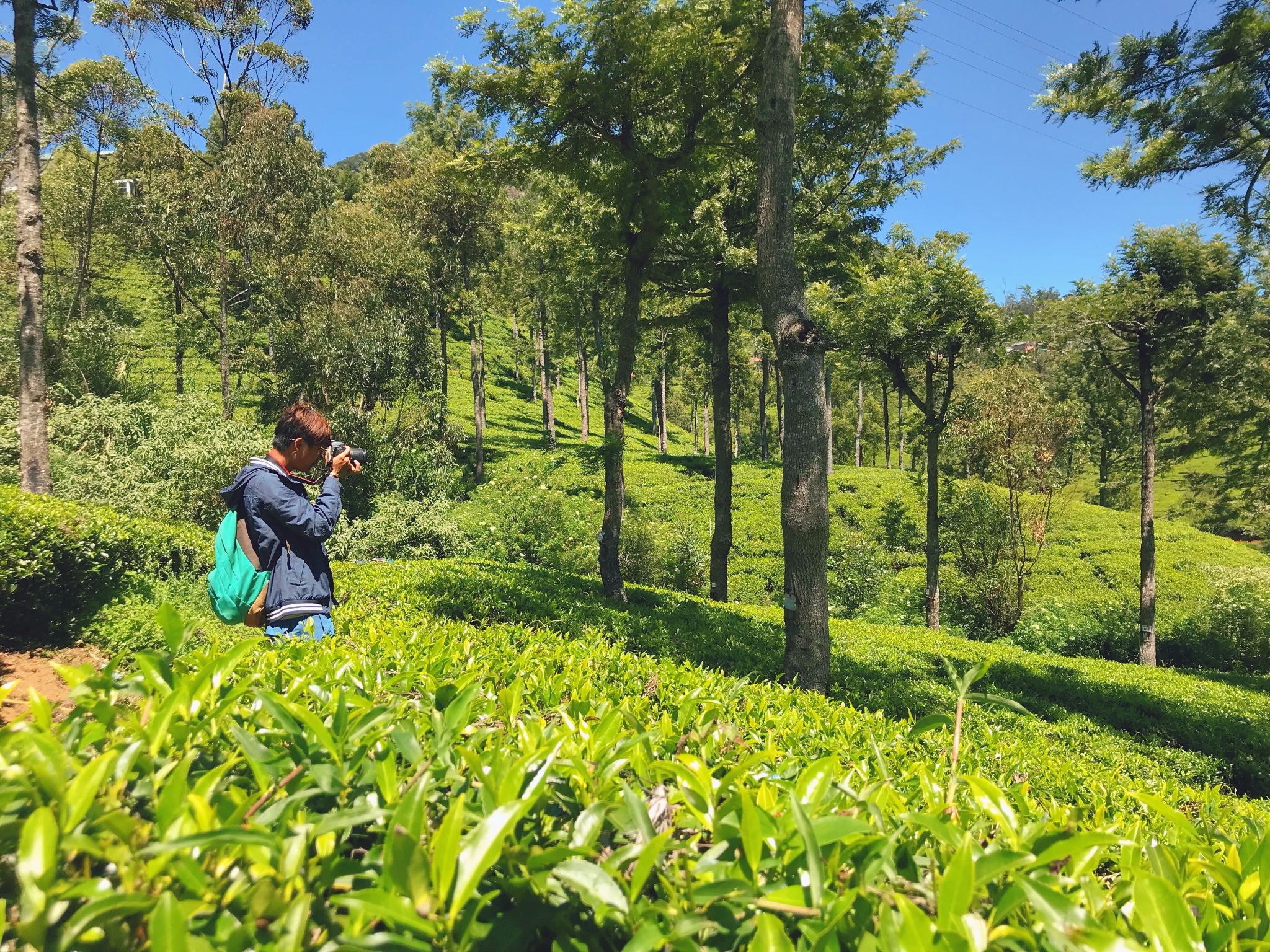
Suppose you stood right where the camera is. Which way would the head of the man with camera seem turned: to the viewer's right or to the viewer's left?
to the viewer's right

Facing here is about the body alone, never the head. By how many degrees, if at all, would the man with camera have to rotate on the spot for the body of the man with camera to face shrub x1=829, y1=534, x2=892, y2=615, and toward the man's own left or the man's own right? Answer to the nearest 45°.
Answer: approximately 45° to the man's own left

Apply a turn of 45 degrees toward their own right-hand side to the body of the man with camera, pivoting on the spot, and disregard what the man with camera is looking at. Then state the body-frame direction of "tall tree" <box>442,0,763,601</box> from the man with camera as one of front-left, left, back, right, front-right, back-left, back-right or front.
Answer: left

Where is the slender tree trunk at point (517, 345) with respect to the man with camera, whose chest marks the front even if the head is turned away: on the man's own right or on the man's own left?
on the man's own left

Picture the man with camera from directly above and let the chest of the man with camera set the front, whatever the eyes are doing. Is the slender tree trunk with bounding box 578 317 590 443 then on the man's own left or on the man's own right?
on the man's own left

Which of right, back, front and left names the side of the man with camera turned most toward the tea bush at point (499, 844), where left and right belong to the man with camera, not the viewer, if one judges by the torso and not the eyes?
right

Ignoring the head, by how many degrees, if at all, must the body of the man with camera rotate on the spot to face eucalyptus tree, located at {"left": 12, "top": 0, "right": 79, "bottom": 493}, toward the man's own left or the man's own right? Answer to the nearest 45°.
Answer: approximately 90° to the man's own left

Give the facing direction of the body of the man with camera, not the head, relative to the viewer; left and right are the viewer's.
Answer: facing to the right of the viewer

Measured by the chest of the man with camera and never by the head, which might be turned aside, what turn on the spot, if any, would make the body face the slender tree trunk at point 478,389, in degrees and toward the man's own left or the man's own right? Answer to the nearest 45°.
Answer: approximately 90° to the man's own left

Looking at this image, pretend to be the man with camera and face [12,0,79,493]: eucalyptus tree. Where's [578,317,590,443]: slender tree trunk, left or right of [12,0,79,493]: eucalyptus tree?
right

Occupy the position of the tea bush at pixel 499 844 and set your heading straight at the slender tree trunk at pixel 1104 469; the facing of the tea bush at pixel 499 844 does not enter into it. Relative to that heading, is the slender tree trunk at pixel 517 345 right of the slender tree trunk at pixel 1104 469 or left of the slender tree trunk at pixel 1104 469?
left
